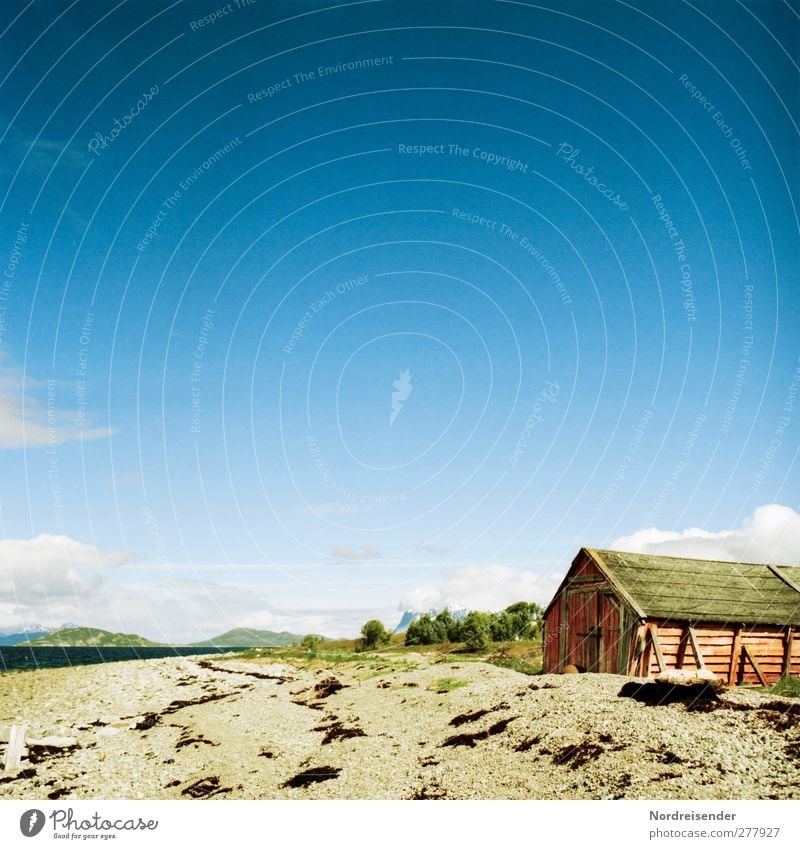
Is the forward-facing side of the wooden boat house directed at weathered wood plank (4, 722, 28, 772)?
yes

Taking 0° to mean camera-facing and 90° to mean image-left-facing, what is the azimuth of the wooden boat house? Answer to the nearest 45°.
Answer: approximately 45°
